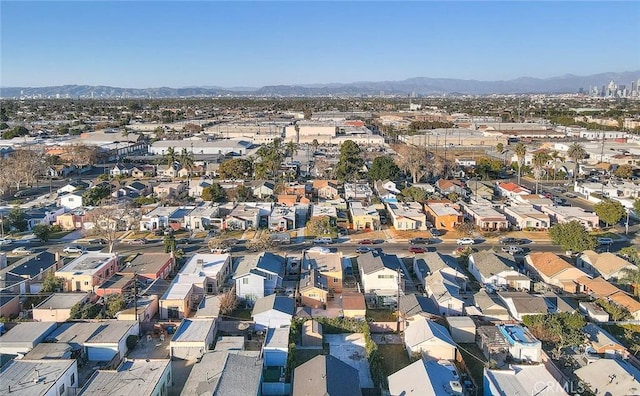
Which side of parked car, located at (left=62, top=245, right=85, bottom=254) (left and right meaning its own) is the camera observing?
right

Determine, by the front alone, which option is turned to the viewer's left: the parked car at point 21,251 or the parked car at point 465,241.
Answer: the parked car at point 465,241

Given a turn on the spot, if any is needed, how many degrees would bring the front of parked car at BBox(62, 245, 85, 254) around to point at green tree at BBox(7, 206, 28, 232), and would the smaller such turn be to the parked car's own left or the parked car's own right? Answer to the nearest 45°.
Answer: approximately 135° to the parked car's own left

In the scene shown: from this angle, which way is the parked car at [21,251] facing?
to the viewer's right

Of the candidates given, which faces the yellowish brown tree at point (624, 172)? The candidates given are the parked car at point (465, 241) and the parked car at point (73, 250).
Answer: the parked car at point (73, 250)

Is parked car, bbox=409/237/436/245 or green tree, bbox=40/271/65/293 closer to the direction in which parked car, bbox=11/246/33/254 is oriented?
the parked car

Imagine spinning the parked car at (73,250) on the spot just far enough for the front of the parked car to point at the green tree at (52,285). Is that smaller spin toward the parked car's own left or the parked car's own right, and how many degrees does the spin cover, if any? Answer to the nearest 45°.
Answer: approximately 90° to the parked car's own right

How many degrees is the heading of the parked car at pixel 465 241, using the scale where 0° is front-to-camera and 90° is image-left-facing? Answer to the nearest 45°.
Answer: approximately 90°

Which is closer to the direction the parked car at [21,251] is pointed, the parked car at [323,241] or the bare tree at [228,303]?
the parked car

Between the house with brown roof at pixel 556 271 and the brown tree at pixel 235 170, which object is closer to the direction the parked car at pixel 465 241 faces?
the brown tree

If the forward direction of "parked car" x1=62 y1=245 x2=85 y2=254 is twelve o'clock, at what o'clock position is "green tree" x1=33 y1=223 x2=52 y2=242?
The green tree is roughly at 8 o'clock from the parked car.
